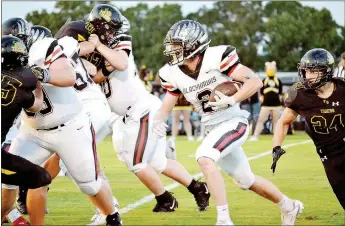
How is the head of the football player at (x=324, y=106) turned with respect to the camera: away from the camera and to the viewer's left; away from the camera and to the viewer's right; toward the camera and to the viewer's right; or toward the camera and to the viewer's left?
toward the camera and to the viewer's left

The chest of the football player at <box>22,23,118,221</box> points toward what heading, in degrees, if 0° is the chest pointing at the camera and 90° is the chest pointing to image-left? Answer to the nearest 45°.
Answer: approximately 90°

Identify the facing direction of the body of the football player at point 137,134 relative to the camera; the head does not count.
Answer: to the viewer's left

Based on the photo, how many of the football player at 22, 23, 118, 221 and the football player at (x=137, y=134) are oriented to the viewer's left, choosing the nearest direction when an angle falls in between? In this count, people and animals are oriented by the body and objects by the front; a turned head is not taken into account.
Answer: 2
